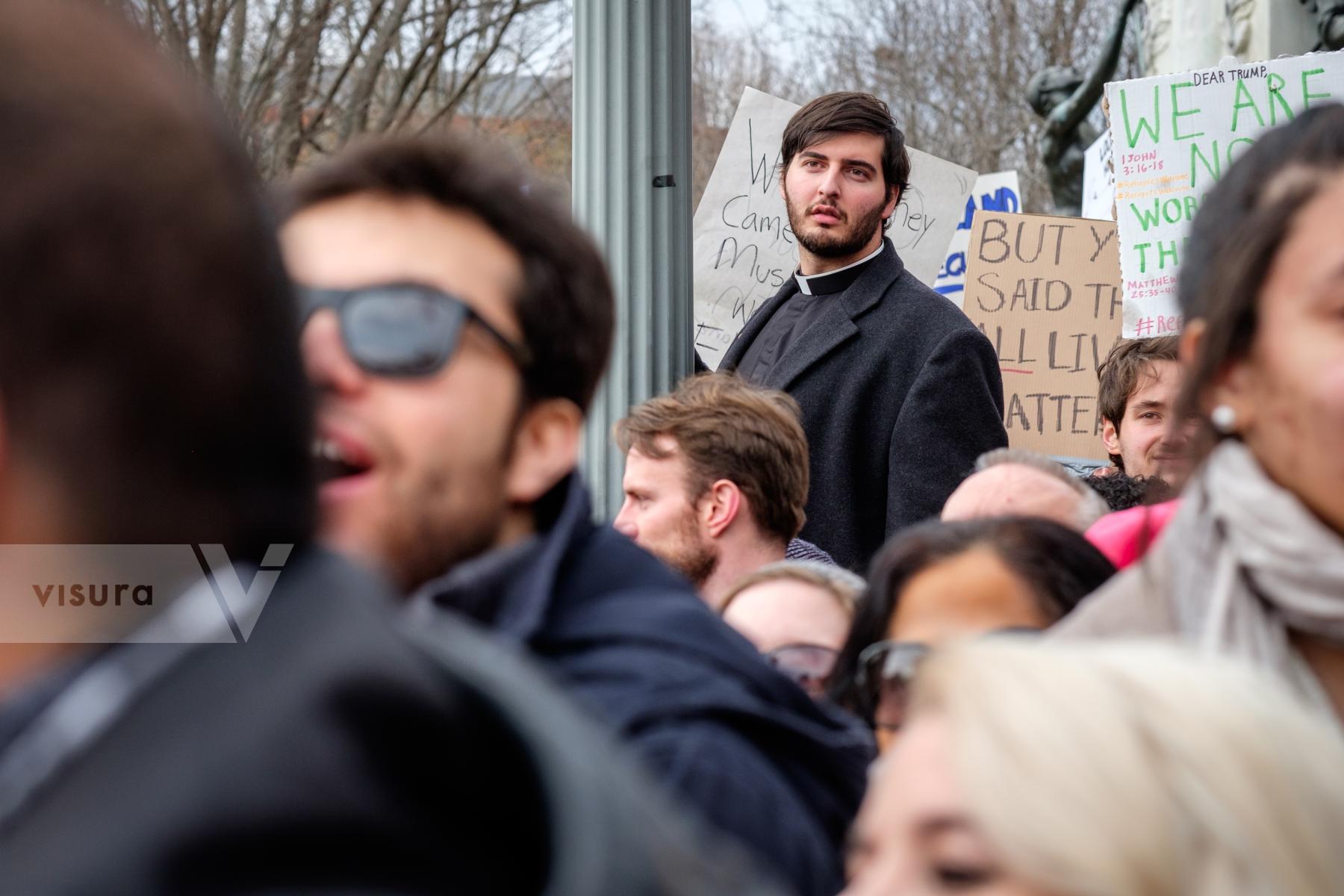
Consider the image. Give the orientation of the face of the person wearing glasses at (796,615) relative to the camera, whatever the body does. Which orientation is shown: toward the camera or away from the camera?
toward the camera

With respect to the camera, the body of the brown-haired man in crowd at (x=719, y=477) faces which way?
to the viewer's left

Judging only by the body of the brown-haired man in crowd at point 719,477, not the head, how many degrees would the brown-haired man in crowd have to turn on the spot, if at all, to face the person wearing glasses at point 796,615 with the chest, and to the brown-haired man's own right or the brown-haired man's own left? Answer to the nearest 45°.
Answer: approximately 90° to the brown-haired man's own left

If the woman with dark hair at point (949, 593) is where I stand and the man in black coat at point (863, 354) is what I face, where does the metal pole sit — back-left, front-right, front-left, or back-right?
front-left

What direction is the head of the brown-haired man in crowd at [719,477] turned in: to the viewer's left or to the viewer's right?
to the viewer's left

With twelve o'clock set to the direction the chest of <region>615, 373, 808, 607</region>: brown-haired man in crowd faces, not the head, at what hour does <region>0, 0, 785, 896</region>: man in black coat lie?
The man in black coat is roughly at 9 o'clock from the brown-haired man in crowd.

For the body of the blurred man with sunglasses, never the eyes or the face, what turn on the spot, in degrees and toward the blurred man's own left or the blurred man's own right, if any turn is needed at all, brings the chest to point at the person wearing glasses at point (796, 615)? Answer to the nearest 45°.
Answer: approximately 90° to the blurred man's own right

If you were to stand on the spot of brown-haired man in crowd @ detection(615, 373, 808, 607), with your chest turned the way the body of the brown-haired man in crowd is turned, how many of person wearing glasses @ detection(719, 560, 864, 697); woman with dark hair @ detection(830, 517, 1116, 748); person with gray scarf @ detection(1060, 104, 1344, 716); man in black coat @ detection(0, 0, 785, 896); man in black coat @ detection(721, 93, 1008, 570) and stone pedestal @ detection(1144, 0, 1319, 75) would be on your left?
4
